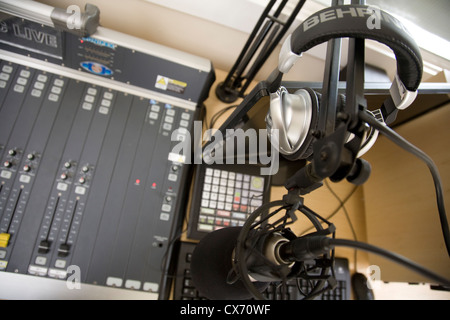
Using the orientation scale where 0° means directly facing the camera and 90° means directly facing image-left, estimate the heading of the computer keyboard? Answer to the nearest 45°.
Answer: approximately 0°

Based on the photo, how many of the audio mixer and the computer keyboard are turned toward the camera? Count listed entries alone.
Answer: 2
